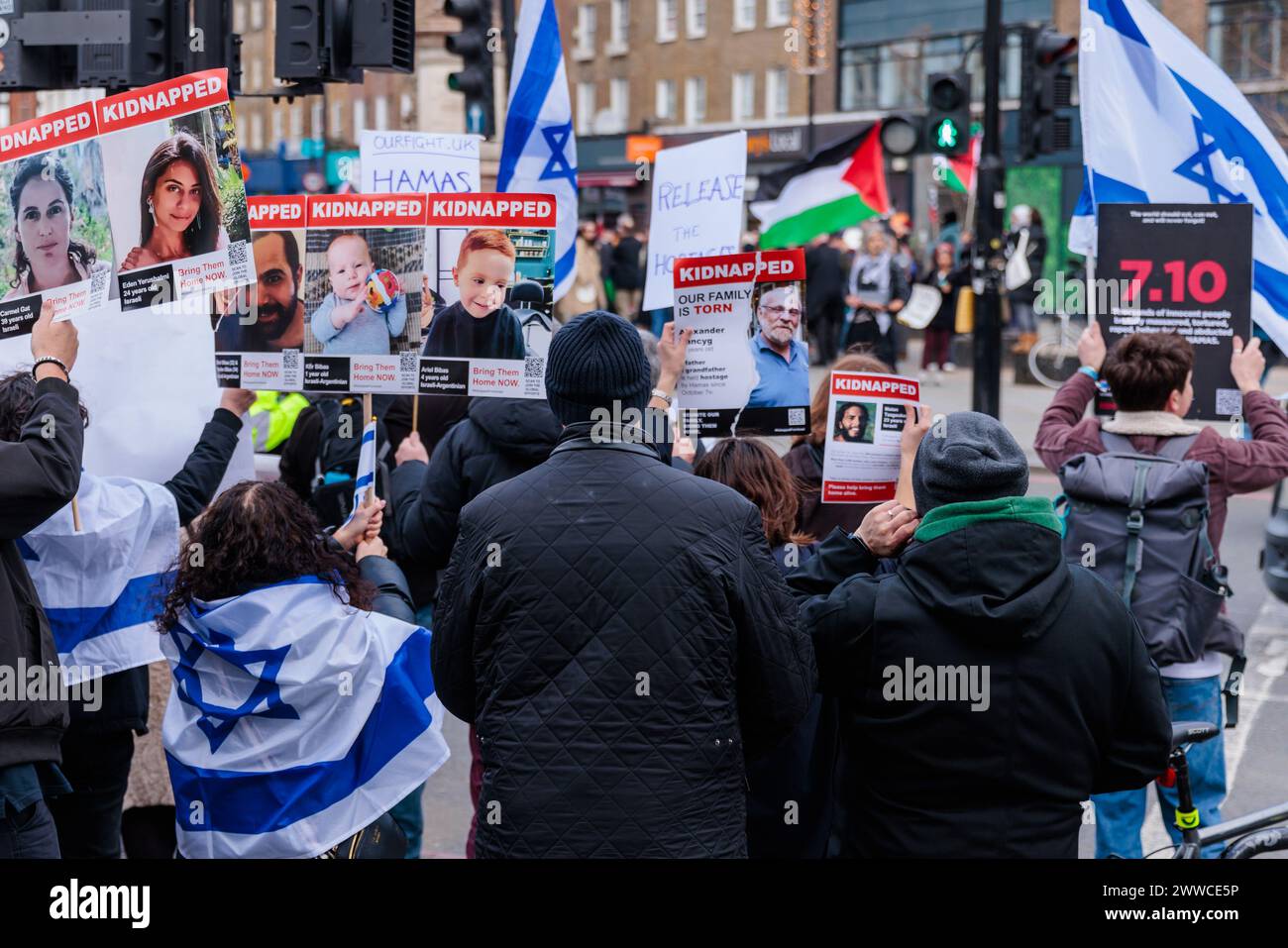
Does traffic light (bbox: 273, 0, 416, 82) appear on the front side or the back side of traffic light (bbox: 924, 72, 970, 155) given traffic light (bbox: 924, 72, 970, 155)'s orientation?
on the front side

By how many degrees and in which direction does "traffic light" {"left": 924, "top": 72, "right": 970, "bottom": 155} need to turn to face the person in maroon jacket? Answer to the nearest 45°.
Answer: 0° — it already faces them

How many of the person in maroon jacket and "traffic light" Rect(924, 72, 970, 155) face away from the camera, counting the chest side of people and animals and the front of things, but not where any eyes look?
1

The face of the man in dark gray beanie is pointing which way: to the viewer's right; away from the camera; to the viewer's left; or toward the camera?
away from the camera

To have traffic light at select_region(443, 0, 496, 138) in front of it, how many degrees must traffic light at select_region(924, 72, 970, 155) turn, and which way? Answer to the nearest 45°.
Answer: approximately 90° to its right

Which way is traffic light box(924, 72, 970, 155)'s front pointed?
toward the camera

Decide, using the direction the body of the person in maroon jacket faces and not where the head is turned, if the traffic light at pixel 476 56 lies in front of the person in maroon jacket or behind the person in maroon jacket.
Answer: in front

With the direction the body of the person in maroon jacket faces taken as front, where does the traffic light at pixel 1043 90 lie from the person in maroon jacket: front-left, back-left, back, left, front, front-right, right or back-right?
front

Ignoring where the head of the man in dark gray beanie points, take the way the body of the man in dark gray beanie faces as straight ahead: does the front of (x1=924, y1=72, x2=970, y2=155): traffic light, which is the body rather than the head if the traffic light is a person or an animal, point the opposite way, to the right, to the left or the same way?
the opposite way

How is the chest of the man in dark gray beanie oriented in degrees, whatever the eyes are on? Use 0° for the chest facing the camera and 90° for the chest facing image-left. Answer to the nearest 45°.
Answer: approximately 180°

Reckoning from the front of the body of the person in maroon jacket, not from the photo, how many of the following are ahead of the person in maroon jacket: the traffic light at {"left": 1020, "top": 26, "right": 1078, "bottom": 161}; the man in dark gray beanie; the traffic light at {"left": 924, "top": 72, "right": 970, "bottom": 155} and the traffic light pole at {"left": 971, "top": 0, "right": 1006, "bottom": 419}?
3

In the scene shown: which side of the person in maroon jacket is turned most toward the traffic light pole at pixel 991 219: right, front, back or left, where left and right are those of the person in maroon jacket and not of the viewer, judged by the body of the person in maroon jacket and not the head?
front

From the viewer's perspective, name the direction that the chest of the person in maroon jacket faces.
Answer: away from the camera

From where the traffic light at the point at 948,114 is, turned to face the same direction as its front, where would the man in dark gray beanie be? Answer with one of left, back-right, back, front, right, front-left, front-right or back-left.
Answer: front

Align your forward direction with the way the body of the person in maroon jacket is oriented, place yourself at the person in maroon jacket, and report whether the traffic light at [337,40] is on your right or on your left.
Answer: on your left

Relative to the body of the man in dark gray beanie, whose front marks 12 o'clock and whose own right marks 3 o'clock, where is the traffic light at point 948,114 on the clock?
The traffic light is roughly at 12 o'clock from the man in dark gray beanie.

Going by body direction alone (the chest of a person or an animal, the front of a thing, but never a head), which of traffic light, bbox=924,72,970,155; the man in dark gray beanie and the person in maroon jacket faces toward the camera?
the traffic light

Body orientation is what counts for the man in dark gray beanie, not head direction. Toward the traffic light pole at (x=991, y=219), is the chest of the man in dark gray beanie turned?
yes

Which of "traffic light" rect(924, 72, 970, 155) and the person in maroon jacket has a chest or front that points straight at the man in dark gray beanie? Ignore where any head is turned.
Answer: the traffic light
